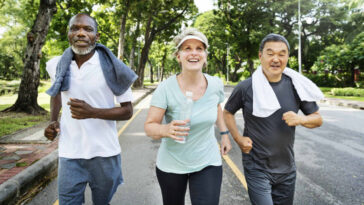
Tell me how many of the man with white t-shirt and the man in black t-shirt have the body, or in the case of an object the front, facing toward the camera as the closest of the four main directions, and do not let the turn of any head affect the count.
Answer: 2

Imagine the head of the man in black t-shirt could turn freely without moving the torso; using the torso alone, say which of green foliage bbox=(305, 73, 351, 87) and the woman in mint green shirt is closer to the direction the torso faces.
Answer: the woman in mint green shirt

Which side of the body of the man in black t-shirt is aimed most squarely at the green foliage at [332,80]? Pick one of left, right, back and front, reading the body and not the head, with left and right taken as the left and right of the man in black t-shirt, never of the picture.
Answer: back

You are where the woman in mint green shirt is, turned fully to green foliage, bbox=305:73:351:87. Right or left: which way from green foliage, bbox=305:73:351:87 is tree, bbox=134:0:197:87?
left

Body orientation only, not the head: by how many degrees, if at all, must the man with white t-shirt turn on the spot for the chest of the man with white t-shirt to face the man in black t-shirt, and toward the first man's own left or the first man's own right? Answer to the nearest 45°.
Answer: approximately 90° to the first man's own left

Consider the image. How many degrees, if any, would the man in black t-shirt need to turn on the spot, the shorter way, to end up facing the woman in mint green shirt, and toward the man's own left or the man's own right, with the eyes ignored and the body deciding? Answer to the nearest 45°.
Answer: approximately 45° to the man's own right

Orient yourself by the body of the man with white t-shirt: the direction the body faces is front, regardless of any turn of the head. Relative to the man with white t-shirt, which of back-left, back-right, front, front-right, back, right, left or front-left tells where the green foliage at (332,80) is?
back-left

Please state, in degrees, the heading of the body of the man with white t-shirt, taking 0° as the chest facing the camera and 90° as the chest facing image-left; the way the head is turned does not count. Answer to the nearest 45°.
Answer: approximately 0°

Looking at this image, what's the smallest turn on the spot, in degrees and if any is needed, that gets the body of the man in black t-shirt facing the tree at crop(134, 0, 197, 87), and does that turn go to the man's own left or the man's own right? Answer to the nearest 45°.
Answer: approximately 135° to the man's own right

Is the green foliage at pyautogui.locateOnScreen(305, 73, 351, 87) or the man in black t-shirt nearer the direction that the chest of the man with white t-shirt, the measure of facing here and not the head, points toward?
the man in black t-shirt

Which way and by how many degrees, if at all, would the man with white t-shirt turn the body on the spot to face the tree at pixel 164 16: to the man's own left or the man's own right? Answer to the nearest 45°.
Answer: approximately 180°

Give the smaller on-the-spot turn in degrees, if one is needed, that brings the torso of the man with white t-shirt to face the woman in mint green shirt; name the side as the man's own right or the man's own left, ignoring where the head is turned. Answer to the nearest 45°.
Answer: approximately 45° to the man's own left
